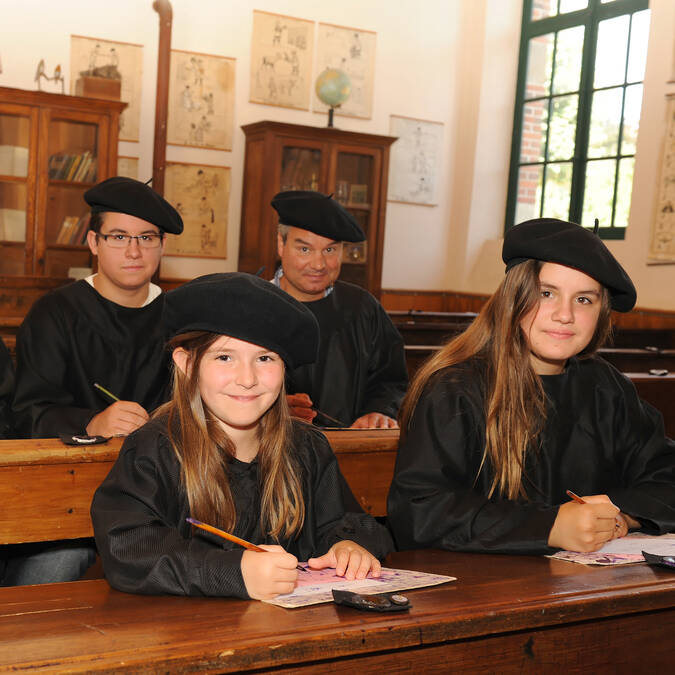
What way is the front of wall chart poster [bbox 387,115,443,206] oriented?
toward the camera

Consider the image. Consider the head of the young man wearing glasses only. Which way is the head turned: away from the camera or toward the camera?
toward the camera

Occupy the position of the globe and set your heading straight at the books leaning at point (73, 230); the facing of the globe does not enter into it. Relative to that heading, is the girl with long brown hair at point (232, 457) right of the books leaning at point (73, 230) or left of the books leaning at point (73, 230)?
left

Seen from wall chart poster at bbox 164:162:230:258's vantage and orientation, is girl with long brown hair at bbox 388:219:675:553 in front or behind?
in front

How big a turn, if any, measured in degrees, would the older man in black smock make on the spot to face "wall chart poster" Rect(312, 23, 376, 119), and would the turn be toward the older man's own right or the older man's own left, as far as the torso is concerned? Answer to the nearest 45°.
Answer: approximately 180°

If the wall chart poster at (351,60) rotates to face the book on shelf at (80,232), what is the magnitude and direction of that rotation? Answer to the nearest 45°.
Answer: approximately 45° to its right

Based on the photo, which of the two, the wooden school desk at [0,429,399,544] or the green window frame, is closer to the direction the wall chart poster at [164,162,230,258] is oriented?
the wooden school desk

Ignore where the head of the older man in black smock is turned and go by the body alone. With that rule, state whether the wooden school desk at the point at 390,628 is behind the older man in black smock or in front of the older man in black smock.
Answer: in front

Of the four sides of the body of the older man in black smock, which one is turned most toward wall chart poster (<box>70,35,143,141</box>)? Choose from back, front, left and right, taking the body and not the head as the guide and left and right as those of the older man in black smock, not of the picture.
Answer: back

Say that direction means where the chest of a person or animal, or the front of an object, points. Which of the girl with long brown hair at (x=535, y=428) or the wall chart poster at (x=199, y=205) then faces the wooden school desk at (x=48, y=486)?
the wall chart poster
